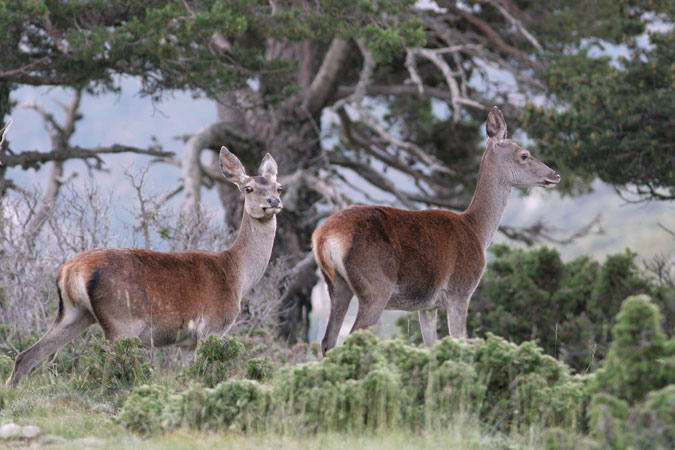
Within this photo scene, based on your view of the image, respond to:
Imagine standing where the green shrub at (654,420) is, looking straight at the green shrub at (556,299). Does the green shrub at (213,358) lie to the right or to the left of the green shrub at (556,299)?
left

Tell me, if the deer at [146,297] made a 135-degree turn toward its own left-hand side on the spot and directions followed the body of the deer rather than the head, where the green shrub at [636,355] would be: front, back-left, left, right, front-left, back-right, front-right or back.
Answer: back

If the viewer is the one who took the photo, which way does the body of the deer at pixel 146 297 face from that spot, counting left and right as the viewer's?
facing to the right of the viewer

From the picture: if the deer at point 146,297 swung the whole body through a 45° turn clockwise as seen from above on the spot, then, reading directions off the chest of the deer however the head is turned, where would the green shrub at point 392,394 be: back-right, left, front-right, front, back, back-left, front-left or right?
front

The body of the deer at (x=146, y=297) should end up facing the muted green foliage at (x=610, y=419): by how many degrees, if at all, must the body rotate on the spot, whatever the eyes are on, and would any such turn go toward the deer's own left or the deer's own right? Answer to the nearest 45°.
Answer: approximately 45° to the deer's own right

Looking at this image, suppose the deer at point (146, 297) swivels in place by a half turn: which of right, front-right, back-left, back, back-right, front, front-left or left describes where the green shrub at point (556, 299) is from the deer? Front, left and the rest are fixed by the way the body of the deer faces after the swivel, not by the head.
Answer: back-right
